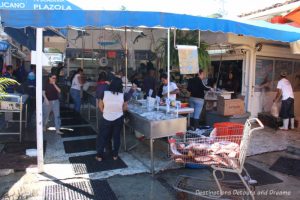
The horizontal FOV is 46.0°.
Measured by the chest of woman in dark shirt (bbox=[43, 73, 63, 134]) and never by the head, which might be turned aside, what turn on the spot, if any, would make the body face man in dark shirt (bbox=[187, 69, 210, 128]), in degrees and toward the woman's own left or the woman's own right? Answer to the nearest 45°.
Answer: approximately 45° to the woman's own left

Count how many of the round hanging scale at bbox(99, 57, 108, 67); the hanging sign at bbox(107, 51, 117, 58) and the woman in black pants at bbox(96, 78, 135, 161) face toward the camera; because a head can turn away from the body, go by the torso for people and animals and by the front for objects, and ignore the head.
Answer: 2

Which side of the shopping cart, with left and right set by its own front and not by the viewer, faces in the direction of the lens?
left

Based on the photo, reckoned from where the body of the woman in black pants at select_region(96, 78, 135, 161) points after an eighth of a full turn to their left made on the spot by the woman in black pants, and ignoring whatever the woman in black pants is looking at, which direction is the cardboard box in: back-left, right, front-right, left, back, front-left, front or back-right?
right

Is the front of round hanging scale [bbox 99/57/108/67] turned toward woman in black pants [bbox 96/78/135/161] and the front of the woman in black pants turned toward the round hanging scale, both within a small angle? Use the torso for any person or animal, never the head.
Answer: yes

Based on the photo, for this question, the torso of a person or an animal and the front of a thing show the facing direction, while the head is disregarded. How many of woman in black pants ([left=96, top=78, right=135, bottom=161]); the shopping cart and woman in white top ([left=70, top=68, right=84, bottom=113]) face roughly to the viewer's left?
1

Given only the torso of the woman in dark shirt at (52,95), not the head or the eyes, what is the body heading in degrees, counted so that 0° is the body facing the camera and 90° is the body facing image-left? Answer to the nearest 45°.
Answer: approximately 315°

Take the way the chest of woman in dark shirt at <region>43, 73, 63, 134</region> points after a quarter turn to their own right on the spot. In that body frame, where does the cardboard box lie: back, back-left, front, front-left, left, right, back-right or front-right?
back-left

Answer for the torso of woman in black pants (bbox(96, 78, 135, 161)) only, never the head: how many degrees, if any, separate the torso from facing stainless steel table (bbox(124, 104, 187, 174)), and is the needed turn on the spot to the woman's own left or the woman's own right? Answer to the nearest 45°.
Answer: approximately 135° to the woman's own right

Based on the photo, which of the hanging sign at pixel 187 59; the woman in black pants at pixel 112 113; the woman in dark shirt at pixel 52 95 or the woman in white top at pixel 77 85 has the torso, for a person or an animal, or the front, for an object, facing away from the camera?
the woman in black pants

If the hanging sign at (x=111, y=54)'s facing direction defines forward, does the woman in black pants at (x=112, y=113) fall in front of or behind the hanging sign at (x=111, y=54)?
in front

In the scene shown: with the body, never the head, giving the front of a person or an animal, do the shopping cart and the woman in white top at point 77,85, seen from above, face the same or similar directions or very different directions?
very different directions

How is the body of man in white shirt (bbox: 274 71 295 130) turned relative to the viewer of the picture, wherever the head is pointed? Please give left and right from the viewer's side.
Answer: facing away from the viewer and to the left of the viewer

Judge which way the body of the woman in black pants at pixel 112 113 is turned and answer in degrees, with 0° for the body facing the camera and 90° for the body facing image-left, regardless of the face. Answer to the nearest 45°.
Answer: approximately 180°
